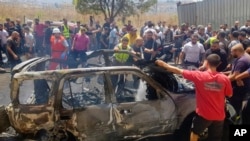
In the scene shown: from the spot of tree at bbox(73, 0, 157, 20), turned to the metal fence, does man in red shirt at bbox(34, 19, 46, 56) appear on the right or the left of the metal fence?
right

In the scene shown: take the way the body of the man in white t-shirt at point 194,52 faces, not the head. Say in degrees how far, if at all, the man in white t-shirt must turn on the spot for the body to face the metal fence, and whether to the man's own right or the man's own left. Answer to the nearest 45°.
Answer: approximately 180°

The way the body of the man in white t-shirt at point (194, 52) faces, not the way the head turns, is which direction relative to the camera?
toward the camera

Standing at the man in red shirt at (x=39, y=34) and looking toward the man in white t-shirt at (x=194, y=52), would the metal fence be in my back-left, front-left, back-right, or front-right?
front-left

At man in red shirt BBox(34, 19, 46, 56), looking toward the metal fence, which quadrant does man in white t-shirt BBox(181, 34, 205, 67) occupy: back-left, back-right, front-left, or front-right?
front-right

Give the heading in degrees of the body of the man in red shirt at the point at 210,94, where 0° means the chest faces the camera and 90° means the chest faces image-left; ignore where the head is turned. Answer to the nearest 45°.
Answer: approximately 180°

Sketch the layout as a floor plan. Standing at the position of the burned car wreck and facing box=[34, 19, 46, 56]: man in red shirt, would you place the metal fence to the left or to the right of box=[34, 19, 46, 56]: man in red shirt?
right

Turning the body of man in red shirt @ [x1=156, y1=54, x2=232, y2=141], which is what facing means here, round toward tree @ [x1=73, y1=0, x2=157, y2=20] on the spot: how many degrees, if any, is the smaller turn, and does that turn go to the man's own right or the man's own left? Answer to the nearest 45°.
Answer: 0° — they already face it

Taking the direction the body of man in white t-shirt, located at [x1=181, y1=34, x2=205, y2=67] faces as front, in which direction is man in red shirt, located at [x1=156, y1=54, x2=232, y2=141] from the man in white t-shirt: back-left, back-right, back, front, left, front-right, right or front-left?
front

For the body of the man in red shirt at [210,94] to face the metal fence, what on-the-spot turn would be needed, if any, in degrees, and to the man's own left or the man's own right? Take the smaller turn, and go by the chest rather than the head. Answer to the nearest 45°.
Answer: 0° — they already face it

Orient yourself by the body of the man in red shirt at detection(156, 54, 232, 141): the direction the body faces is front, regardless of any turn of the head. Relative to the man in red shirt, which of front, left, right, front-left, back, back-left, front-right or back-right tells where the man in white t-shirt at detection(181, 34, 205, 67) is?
front
